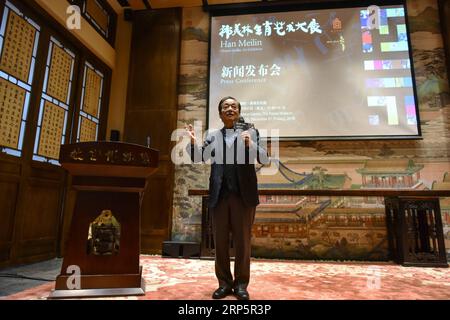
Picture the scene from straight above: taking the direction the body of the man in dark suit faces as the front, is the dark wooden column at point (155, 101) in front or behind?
behind

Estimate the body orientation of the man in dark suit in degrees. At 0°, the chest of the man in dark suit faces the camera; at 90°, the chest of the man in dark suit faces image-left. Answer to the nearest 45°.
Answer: approximately 0°

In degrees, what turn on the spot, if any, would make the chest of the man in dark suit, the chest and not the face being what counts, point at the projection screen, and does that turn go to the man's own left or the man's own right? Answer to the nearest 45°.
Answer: approximately 135° to the man's own left
